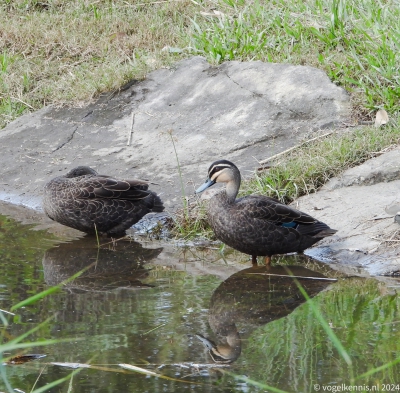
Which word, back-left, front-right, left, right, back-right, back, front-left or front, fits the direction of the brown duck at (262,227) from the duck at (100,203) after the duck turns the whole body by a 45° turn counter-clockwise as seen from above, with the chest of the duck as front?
left

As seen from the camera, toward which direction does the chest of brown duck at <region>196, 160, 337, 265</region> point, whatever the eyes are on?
to the viewer's left

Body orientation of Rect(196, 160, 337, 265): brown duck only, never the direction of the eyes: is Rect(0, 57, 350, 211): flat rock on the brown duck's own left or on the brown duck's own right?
on the brown duck's own right

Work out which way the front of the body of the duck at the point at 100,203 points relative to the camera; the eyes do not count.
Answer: to the viewer's left
